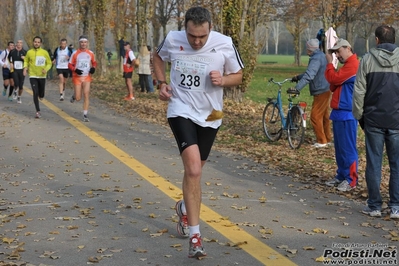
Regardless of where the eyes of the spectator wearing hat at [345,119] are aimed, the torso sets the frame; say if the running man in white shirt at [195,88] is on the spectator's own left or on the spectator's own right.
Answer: on the spectator's own left

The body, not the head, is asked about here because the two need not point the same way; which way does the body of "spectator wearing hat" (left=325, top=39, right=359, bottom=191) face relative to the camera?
to the viewer's left

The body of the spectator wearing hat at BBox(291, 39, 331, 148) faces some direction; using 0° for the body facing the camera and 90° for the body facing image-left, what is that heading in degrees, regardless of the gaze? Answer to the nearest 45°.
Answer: approximately 90°

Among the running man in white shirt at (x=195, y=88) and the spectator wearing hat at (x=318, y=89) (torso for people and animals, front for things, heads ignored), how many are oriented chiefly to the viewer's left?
1

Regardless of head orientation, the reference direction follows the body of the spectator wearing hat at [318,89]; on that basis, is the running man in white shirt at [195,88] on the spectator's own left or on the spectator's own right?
on the spectator's own left

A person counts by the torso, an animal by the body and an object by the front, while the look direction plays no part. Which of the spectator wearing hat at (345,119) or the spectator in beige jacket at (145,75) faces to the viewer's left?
the spectator wearing hat

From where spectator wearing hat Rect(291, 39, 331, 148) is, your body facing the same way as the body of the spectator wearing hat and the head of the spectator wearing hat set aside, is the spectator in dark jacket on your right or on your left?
on your left

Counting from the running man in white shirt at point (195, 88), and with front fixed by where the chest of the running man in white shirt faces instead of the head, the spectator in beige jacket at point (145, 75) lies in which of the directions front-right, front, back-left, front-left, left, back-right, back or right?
back

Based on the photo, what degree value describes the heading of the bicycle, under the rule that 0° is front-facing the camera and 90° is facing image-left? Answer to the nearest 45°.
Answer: approximately 135°
